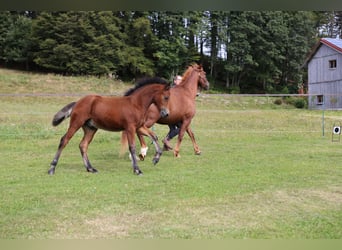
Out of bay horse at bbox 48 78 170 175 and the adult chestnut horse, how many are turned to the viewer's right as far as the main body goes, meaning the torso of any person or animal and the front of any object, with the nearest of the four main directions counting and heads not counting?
2

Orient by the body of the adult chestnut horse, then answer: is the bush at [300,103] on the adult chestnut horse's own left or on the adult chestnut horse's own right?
on the adult chestnut horse's own left

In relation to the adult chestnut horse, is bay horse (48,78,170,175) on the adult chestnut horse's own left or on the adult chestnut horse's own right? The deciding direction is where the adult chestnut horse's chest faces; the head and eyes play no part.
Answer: on the adult chestnut horse's own right

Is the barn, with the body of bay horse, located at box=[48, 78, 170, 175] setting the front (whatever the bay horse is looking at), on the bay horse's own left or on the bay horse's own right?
on the bay horse's own left

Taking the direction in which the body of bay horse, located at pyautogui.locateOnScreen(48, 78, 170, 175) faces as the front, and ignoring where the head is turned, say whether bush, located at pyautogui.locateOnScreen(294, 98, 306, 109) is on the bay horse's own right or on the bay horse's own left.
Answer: on the bay horse's own left

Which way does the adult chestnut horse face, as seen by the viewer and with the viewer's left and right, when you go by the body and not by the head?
facing to the right of the viewer

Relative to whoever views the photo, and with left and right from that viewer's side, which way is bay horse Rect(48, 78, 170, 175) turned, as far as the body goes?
facing to the right of the viewer
